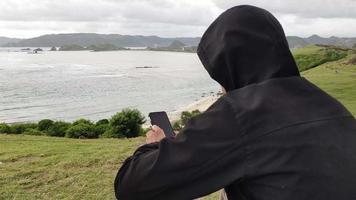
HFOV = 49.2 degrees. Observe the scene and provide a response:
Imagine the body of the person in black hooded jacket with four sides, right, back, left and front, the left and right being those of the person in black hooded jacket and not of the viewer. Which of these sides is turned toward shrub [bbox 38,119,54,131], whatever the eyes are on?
front

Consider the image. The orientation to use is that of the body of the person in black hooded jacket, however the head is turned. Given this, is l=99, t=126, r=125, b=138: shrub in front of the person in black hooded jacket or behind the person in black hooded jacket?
in front

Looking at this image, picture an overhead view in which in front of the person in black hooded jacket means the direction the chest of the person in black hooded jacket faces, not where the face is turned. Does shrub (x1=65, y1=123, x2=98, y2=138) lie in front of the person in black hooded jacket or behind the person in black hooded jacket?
in front

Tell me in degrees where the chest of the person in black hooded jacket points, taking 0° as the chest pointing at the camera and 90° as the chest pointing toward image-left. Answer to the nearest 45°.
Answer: approximately 135°

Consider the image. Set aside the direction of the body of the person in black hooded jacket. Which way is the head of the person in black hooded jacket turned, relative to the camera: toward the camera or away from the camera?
away from the camera

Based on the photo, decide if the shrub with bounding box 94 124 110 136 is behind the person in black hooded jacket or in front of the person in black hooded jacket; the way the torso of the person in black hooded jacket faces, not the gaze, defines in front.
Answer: in front
